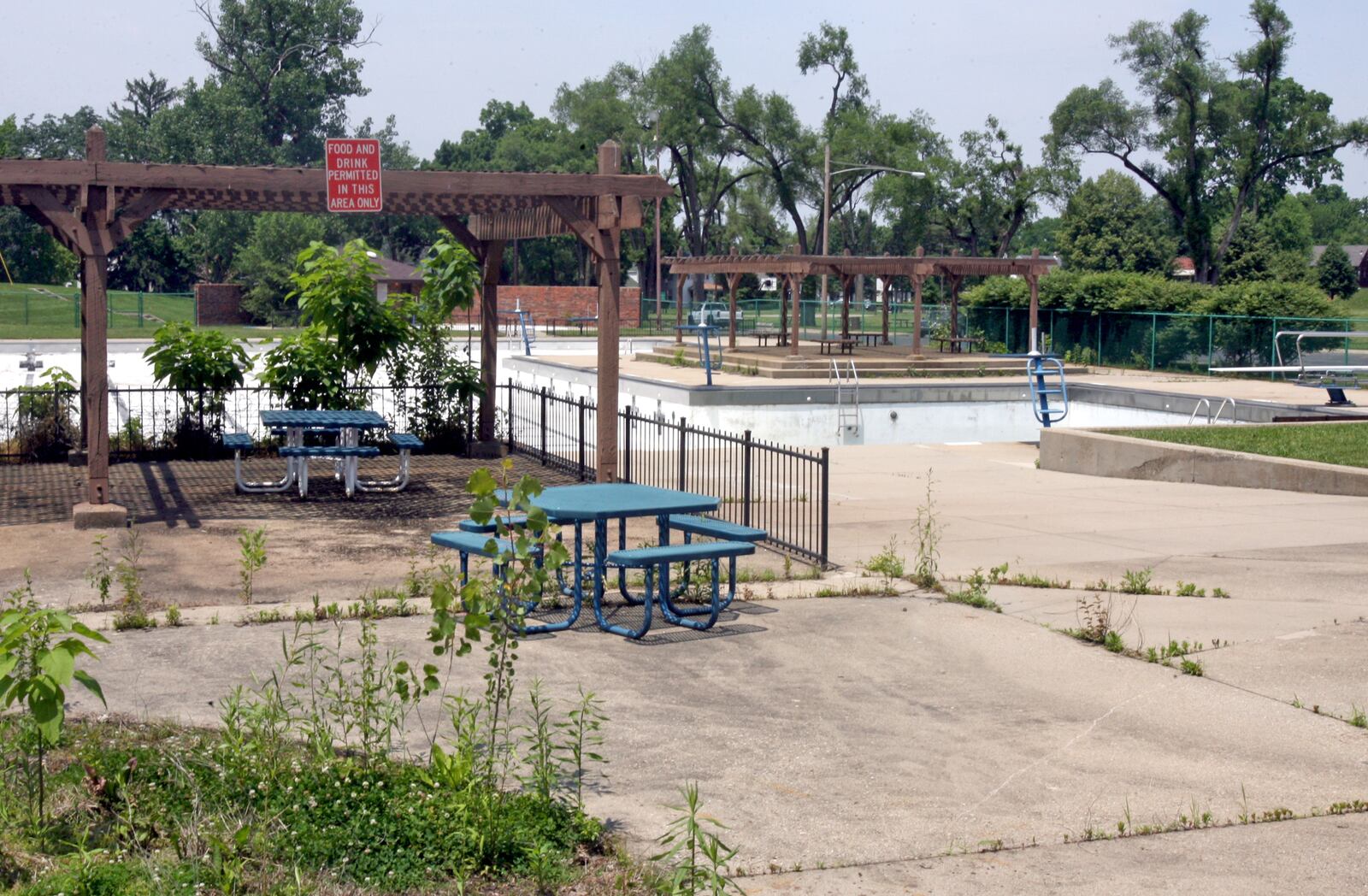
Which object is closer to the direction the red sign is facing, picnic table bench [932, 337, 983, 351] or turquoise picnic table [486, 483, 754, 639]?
the turquoise picnic table

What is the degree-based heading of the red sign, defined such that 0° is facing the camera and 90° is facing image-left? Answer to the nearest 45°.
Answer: approximately 0°

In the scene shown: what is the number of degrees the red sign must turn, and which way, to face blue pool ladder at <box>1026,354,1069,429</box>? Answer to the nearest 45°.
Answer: approximately 135° to its left

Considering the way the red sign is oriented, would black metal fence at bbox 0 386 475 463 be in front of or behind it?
behind

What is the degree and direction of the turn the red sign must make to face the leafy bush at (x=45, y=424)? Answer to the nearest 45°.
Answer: approximately 135° to its right

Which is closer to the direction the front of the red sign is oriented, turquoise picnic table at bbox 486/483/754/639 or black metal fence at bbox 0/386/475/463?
the turquoise picnic table

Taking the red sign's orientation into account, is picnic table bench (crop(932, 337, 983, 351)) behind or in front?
behind
